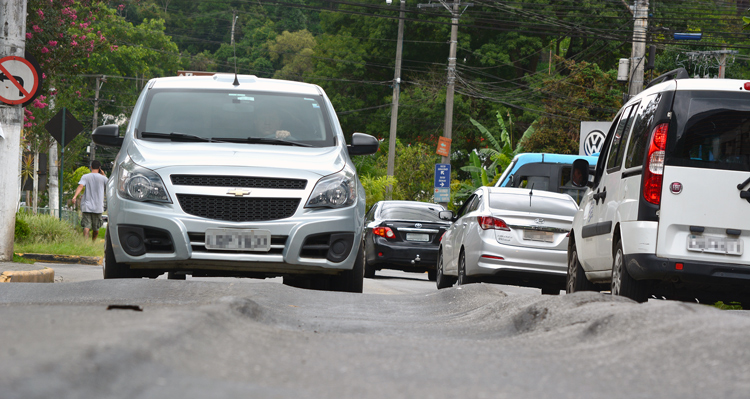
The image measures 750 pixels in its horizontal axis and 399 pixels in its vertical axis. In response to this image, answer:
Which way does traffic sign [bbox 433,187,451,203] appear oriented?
toward the camera

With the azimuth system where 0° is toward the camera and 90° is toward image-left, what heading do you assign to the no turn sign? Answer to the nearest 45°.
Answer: approximately 0°

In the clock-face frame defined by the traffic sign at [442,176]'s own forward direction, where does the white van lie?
The white van is roughly at 12 o'clock from the traffic sign.

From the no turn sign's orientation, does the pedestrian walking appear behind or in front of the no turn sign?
behind

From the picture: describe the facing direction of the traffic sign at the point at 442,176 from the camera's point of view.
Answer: facing the viewer

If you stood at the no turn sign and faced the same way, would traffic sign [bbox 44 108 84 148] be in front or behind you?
behind

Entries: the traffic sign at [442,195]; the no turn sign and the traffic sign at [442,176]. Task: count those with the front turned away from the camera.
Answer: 0

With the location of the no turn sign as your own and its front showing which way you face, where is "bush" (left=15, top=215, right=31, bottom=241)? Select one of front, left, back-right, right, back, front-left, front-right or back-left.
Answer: back

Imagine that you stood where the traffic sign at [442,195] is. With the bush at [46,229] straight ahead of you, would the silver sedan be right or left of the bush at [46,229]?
left
